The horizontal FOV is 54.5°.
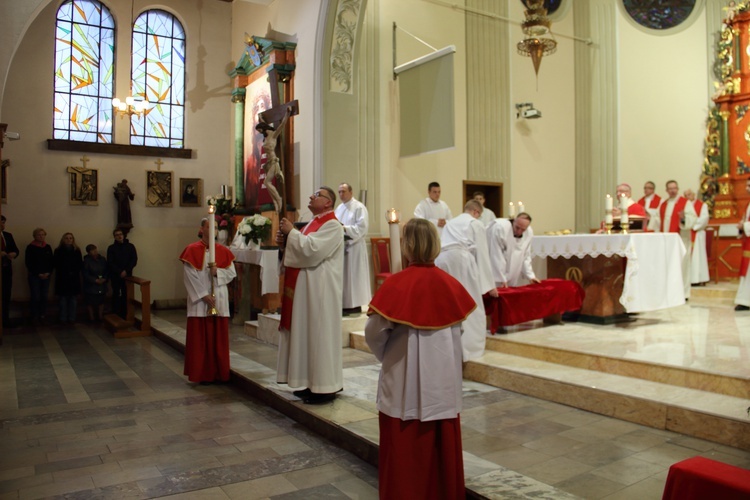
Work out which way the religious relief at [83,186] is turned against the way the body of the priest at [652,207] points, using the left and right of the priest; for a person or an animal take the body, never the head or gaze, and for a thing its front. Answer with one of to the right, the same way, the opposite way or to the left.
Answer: to the left

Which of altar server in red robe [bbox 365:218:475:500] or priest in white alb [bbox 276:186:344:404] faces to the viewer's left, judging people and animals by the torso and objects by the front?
the priest in white alb

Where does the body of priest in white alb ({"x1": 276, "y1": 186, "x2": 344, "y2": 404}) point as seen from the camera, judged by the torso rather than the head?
to the viewer's left

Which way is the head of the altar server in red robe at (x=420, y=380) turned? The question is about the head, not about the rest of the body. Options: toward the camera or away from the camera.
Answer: away from the camera

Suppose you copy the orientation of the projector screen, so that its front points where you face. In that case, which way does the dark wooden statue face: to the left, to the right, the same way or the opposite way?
to the left

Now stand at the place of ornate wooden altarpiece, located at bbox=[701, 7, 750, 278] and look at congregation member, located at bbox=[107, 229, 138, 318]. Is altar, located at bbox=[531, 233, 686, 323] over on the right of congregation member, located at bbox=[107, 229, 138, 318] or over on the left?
left

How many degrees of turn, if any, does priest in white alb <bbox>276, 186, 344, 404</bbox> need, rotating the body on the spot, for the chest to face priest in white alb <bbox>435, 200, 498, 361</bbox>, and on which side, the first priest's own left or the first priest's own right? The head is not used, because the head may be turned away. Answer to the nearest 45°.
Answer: approximately 135° to the first priest's own right
